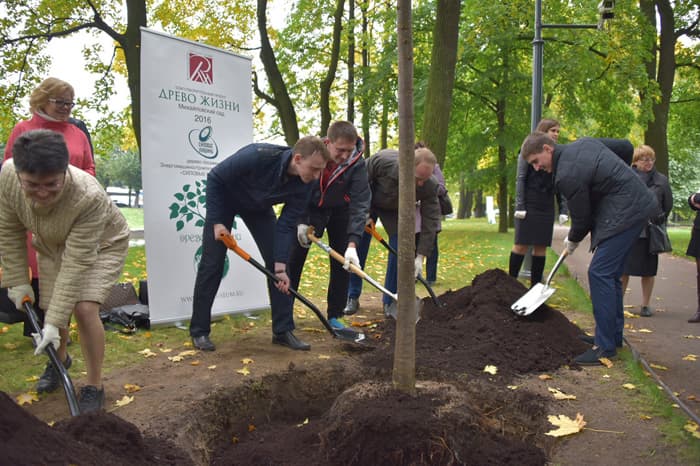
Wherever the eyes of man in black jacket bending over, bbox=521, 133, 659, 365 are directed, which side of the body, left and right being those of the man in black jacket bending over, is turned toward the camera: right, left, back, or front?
left

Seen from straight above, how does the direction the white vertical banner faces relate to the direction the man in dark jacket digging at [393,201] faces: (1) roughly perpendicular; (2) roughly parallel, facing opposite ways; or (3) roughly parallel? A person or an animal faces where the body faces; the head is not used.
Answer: roughly parallel

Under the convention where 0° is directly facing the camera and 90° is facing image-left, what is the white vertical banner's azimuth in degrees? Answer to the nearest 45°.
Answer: approximately 315°

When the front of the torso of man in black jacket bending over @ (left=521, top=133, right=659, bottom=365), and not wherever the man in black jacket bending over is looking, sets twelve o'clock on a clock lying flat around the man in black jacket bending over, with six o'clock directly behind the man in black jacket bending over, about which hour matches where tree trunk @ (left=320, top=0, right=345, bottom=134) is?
The tree trunk is roughly at 2 o'clock from the man in black jacket bending over.

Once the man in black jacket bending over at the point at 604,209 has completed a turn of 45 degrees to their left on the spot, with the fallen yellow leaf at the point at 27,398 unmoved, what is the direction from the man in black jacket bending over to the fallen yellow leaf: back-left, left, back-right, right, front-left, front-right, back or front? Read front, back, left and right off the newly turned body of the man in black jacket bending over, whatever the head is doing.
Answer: front

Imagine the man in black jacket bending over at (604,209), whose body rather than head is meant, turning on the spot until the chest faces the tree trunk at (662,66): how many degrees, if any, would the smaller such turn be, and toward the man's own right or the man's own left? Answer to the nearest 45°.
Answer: approximately 90° to the man's own right

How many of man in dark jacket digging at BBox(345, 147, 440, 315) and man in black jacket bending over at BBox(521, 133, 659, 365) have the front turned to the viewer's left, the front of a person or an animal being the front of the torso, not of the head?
1

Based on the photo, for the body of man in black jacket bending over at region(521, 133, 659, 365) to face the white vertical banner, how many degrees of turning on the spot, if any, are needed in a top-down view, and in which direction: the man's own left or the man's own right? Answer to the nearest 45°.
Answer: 0° — they already face it

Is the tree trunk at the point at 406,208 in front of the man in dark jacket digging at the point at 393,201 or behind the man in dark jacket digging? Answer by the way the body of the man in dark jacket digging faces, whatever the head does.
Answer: in front

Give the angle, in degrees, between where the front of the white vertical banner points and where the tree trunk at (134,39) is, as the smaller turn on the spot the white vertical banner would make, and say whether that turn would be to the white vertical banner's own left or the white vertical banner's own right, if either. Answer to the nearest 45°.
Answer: approximately 135° to the white vertical banner's own left

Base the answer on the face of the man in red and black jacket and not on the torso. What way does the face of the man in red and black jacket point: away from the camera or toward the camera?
toward the camera

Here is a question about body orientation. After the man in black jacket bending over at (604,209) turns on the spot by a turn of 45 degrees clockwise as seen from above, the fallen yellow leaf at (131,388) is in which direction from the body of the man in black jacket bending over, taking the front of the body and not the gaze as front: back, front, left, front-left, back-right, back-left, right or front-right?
left

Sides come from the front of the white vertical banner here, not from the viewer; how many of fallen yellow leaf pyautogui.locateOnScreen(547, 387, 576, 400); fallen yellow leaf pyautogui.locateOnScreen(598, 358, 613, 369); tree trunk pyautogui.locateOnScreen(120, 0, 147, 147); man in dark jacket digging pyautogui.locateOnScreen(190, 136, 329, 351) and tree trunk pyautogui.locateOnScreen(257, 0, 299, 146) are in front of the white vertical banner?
3

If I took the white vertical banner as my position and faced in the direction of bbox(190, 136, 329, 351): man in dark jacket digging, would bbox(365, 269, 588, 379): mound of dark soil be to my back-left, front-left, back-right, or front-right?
front-left
